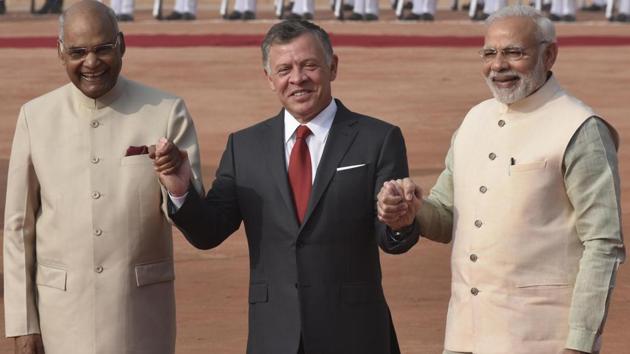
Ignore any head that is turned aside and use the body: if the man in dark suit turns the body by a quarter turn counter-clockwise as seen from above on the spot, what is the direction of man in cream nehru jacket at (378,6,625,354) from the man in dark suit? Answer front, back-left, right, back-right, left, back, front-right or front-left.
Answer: front

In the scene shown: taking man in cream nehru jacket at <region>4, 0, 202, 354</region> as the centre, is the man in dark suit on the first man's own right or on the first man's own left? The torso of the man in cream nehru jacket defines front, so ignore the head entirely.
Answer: on the first man's own left

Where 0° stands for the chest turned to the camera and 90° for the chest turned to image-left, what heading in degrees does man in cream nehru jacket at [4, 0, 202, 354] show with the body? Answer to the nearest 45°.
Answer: approximately 0°

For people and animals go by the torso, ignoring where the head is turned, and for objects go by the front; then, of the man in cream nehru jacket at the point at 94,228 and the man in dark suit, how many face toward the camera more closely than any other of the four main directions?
2

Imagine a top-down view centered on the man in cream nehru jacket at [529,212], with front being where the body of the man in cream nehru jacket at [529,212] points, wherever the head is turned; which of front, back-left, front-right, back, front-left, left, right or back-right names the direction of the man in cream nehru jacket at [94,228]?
front-right

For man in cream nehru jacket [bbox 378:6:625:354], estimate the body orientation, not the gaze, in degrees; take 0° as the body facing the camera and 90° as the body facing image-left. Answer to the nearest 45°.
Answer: approximately 45°
